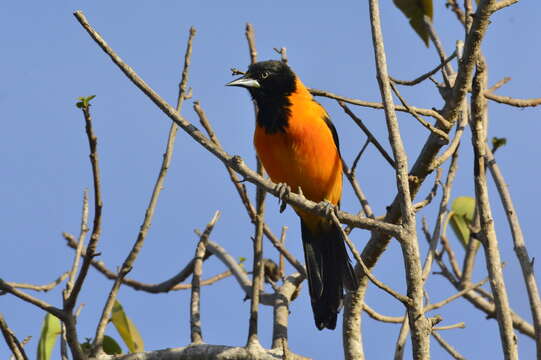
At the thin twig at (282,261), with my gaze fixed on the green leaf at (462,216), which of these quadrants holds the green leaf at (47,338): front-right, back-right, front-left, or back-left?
back-right

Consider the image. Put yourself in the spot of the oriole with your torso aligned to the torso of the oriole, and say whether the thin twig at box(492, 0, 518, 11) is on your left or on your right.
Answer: on your left

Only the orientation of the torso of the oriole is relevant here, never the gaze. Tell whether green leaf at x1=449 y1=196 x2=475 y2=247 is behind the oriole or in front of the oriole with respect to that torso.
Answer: behind

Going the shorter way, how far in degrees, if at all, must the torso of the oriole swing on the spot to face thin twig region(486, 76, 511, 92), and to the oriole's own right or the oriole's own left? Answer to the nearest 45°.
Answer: approximately 90° to the oriole's own left

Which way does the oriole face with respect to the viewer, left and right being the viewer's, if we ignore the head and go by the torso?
facing the viewer and to the left of the viewer

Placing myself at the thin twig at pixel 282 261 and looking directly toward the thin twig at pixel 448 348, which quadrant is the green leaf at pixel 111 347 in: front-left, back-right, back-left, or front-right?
back-right

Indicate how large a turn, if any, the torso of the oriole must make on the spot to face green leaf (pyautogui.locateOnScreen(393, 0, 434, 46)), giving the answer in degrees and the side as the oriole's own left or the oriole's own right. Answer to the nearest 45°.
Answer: approximately 90° to the oriole's own left
